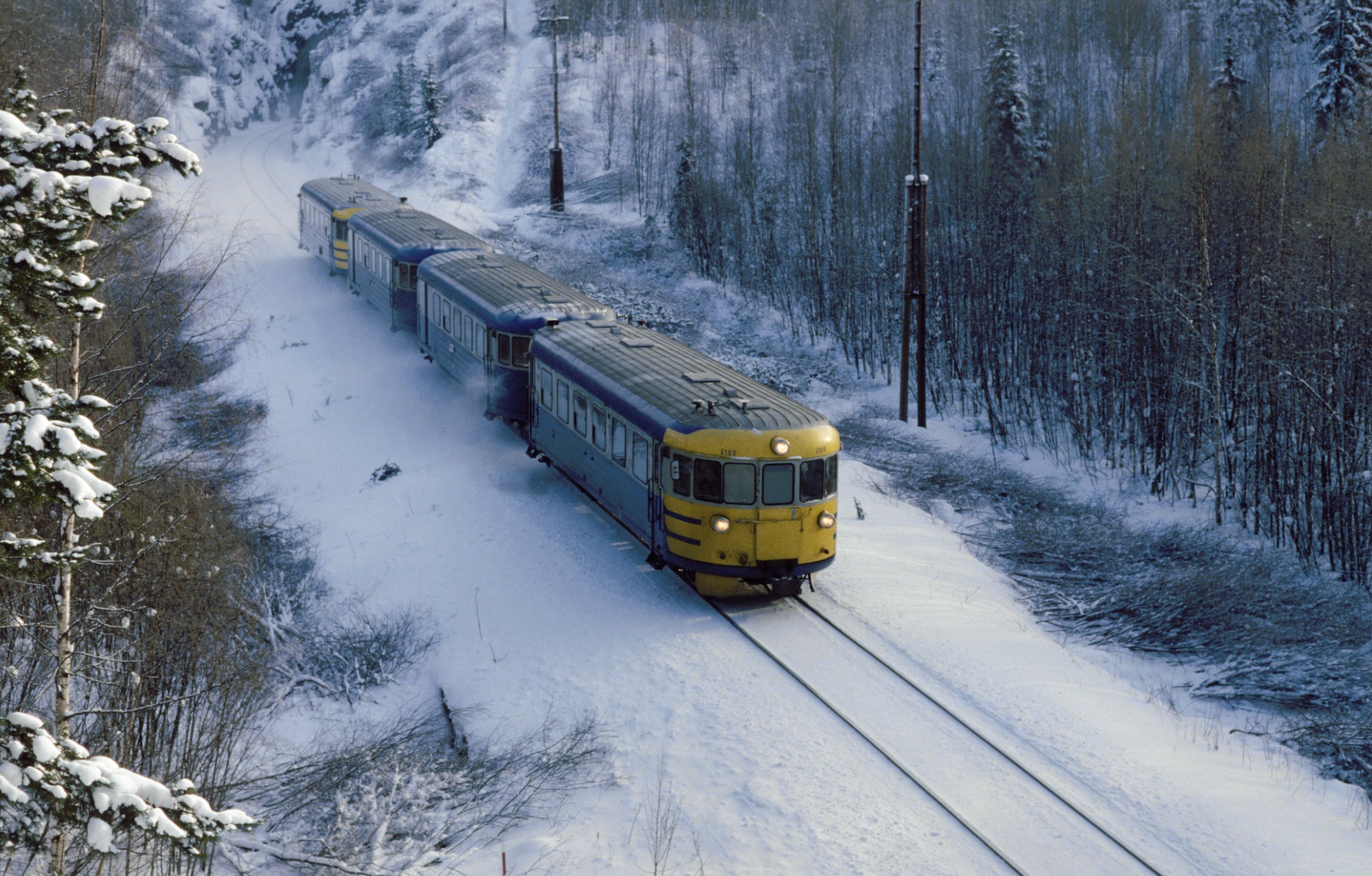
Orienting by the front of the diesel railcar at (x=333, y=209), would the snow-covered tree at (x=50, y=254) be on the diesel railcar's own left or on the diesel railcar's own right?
on the diesel railcar's own right

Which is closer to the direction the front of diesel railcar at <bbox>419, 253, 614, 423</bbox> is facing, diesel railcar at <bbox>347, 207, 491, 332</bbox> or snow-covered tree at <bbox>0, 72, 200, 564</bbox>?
the snow-covered tree

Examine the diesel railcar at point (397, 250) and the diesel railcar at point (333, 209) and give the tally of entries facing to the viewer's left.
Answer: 0

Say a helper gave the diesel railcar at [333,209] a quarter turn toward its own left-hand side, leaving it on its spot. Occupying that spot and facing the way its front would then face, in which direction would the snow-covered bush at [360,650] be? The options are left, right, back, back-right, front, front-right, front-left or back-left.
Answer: back-right

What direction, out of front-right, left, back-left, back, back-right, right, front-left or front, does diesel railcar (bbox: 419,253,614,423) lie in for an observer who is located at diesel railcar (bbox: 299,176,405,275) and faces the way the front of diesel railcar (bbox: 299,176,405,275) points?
front-right

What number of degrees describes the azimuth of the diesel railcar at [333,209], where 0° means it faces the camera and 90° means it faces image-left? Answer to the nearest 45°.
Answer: approximately 315°

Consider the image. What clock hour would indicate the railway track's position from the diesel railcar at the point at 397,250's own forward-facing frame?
The railway track is roughly at 1 o'clock from the diesel railcar.

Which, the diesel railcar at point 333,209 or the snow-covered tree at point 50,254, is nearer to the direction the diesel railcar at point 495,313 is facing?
the snow-covered tree

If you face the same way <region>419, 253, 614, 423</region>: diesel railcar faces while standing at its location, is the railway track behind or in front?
in front

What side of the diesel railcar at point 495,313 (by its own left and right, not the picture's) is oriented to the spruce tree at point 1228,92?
left

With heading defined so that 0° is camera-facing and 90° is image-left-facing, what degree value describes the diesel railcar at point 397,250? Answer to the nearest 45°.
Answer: approximately 315°

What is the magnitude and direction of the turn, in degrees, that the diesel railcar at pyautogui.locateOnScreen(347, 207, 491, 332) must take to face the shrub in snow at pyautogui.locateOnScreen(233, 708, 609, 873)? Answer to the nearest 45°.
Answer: approximately 45° to its right
